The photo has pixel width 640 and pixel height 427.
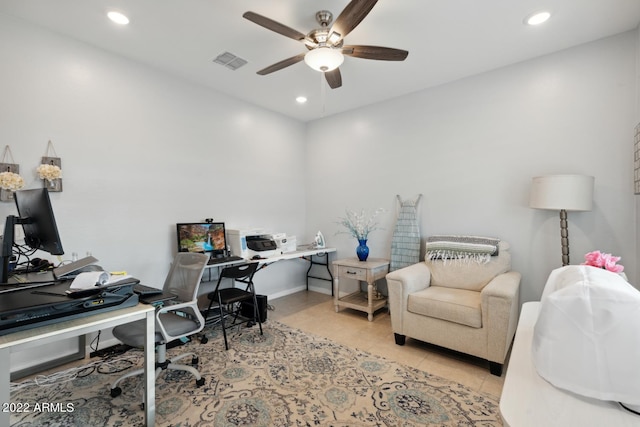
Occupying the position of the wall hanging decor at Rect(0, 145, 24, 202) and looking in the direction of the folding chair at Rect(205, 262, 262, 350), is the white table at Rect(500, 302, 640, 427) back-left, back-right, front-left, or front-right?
front-right

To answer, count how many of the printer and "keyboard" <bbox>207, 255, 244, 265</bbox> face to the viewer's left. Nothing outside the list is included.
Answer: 0

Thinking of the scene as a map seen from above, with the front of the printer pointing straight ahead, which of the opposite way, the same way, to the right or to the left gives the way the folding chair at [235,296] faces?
the opposite way

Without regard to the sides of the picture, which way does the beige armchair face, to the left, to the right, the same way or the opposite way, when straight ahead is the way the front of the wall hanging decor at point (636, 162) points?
to the left

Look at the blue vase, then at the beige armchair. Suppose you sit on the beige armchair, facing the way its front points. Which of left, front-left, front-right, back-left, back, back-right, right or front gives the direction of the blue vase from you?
right

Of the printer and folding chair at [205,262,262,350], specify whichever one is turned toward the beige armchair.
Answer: the printer

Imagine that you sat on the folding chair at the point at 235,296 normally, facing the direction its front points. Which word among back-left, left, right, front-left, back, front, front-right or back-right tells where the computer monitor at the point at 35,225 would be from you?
left

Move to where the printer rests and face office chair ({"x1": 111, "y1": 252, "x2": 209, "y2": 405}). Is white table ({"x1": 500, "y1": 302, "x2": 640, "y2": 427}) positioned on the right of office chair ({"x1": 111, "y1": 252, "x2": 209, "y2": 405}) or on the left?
left

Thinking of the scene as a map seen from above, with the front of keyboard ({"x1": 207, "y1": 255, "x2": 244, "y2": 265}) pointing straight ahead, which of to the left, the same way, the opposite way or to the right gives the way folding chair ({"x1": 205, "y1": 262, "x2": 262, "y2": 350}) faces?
the opposite way

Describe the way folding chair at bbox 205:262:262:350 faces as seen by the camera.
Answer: facing away from the viewer and to the left of the viewer

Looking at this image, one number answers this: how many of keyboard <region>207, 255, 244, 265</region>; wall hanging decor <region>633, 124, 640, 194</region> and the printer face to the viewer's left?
1

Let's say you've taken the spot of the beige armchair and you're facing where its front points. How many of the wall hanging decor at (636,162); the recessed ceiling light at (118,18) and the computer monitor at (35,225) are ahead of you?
2

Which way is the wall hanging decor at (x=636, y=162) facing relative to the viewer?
to the viewer's left

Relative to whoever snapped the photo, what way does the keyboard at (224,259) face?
facing the viewer and to the right of the viewer

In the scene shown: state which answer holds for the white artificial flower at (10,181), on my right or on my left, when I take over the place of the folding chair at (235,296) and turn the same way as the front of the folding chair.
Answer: on my left
